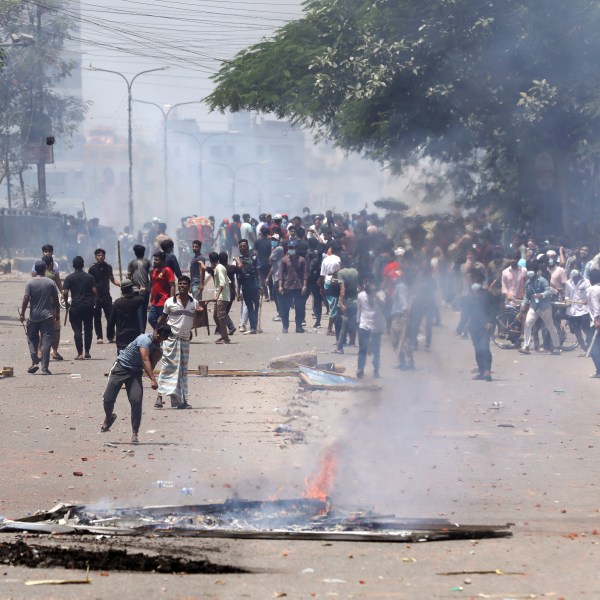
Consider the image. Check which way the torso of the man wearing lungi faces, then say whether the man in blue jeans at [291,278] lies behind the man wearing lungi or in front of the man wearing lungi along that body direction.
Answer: behind

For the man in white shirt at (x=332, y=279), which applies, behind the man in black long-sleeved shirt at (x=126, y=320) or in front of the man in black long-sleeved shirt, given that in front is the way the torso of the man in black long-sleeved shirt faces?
in front

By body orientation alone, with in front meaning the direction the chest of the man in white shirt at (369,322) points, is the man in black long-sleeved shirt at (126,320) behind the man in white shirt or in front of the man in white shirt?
in front

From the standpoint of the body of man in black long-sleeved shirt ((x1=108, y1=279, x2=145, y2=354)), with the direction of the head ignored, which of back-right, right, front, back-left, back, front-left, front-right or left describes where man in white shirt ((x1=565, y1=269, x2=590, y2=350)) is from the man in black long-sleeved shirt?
front-right

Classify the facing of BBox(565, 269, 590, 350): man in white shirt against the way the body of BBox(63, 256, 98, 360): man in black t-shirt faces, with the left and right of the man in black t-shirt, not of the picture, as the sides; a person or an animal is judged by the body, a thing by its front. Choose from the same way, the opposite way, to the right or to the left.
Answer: the opposite way

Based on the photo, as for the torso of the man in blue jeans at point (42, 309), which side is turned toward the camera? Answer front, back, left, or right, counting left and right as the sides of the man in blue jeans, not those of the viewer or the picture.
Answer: back

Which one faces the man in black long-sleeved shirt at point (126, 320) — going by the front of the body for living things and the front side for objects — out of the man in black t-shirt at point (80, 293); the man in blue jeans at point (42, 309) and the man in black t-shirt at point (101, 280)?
the man in black t-shirt at point (101, 280)

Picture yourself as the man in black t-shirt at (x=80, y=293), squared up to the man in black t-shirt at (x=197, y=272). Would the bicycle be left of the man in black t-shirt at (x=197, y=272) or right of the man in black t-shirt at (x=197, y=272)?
right

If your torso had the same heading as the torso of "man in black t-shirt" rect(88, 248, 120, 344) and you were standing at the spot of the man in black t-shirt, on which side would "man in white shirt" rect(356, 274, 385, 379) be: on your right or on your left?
on your left

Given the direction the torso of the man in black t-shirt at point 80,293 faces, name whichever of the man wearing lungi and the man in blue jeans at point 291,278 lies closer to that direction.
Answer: the man in blue jeans

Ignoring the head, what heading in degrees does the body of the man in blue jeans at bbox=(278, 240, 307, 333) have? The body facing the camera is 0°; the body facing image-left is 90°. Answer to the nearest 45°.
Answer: approximately 0°

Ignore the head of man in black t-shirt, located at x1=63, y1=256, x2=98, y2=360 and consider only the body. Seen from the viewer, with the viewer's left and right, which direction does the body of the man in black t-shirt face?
facing away from the viewer

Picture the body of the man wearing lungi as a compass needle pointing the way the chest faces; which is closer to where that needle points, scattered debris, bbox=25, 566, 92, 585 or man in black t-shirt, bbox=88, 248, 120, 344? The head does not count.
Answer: the scattered debris
